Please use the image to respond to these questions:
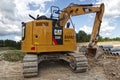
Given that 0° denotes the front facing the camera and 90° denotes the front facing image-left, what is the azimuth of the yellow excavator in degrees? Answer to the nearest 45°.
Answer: approximately 225°

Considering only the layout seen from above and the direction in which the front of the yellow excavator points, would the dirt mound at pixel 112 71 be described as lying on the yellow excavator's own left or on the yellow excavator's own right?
on the yellow excavator's own right
